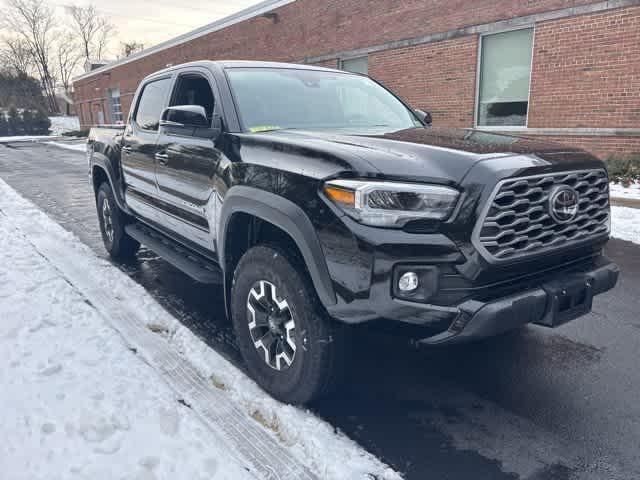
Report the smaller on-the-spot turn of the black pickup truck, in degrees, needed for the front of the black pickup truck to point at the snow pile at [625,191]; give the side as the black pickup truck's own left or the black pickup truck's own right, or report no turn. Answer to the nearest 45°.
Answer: approximately 90° to the black pickup truck's own left

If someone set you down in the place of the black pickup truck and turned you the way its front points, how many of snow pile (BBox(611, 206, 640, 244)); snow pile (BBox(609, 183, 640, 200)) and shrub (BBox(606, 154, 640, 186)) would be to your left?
3

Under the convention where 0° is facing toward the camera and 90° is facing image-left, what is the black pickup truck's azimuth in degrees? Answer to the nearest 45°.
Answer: approximately 315°

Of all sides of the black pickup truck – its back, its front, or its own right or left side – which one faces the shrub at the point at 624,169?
left

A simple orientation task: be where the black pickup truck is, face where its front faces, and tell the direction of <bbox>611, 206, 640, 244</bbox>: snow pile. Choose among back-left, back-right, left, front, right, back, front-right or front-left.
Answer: left
